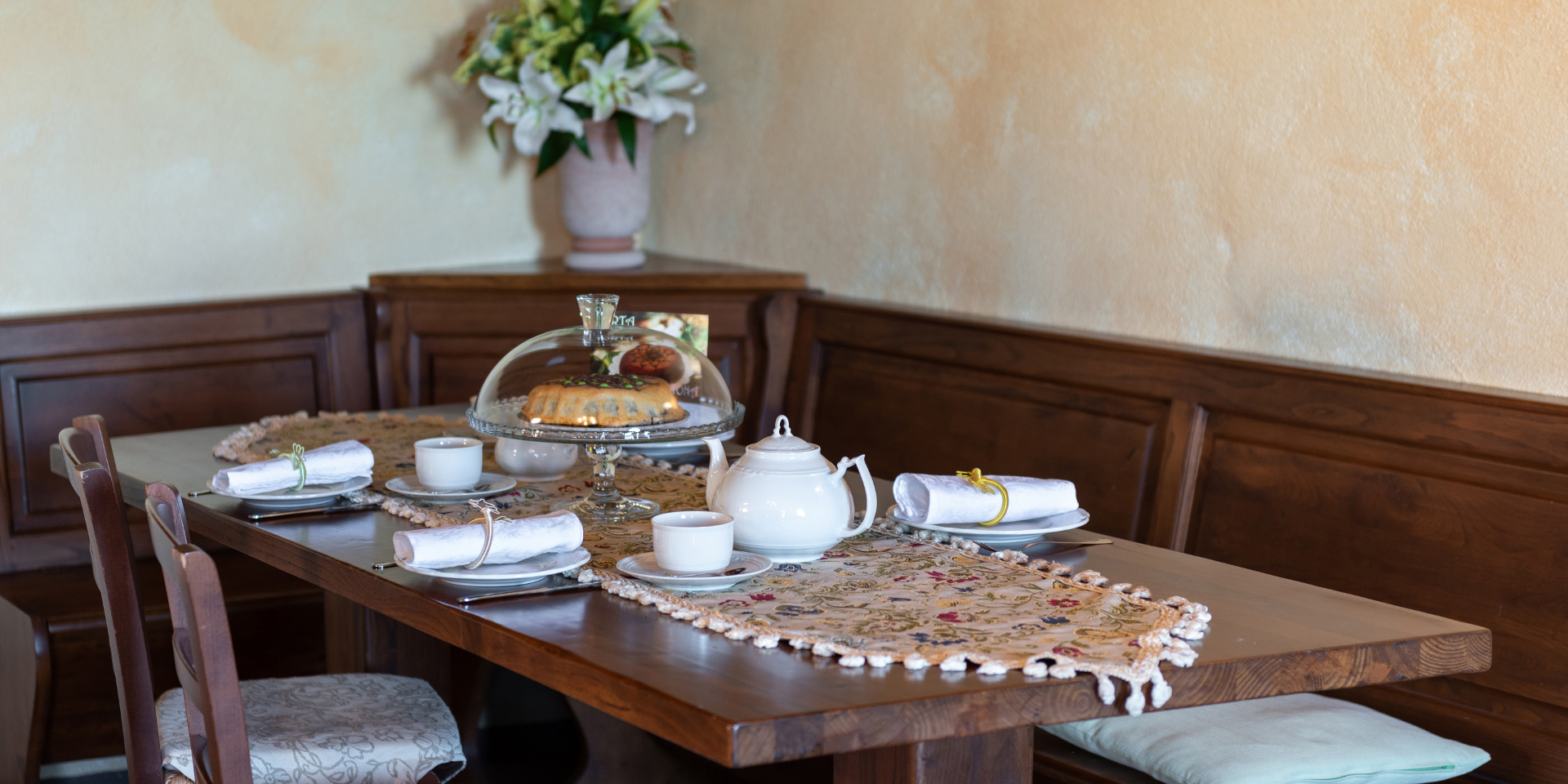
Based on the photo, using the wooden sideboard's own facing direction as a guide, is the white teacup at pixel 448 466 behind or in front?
in front

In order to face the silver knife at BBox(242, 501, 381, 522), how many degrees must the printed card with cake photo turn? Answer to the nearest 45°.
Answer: approximately 90° to its right

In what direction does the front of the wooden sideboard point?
toward the camera

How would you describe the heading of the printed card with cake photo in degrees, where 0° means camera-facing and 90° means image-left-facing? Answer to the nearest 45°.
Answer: approximately 0°

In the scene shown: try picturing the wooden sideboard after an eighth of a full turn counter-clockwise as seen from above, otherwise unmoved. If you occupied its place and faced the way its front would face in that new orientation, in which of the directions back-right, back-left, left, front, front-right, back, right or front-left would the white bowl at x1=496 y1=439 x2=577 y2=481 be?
front-right

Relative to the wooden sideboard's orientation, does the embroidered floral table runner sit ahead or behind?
ahead

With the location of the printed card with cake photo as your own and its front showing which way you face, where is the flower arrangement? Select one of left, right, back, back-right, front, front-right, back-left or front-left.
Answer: back

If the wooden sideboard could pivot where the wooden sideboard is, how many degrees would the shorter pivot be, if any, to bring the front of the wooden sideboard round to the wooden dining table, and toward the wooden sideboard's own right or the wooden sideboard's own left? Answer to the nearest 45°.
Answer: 0° — it already faces it
